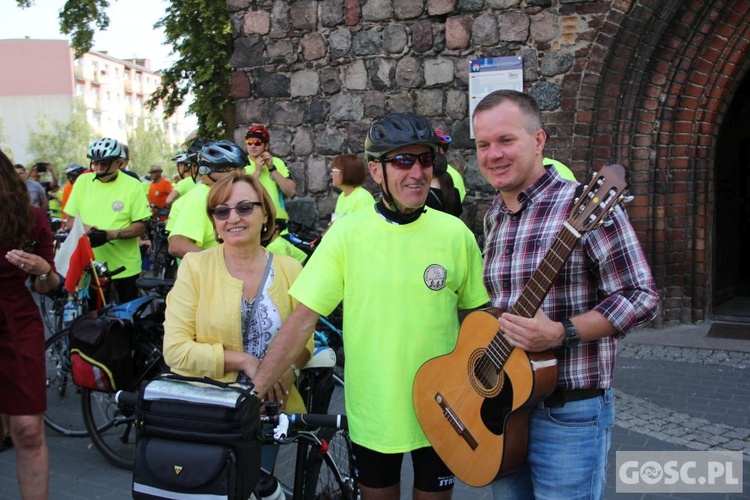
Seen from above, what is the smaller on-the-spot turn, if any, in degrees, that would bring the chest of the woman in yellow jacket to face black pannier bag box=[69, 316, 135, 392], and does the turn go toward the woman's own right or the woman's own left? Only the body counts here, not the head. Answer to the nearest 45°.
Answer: approximately 135° to the woman's own right

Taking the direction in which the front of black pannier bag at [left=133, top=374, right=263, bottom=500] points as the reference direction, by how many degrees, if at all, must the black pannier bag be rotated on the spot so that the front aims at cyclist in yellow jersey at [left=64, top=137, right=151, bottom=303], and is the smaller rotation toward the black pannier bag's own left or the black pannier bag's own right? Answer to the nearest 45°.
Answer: approximately 135° to the black pannier bag's own right

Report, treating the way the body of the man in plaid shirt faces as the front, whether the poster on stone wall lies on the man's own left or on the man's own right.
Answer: on the man's own right

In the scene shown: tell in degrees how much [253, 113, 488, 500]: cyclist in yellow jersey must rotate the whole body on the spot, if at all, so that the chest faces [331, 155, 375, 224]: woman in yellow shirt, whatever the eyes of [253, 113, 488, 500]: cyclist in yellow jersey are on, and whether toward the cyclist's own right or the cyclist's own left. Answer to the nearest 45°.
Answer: approximately 180°

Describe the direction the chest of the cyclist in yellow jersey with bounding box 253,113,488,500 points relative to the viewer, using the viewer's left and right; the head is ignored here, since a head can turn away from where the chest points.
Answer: facing the viewer

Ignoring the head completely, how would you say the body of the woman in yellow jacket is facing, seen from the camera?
toward the camera

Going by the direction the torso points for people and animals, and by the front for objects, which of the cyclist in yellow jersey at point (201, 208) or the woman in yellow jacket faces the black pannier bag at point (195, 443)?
the woman in yellow jacket

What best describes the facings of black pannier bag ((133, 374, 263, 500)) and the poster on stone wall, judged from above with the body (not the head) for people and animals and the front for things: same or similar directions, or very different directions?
same or similar directions

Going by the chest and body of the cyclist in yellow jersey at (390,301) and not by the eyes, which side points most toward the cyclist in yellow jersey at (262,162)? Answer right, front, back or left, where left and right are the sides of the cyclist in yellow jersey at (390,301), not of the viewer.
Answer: back

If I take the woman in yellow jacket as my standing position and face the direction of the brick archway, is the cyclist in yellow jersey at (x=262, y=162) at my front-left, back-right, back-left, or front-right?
front-left

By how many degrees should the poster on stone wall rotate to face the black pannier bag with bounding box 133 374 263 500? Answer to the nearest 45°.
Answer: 0° — it already faces it

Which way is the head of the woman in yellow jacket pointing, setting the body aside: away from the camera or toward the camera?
toward the camera

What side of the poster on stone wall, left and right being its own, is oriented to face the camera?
front
